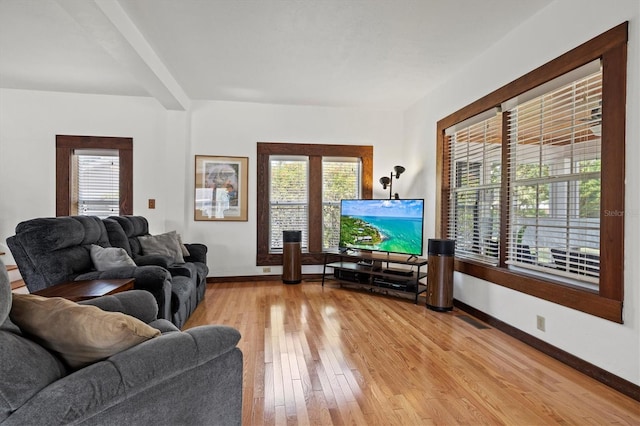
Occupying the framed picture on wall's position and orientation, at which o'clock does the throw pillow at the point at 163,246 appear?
The throw pillow is roughly at 1 o'clock from the framed picture on wall.

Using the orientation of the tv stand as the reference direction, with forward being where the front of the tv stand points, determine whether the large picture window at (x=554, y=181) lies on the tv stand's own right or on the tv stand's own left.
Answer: on the tv stand's own left

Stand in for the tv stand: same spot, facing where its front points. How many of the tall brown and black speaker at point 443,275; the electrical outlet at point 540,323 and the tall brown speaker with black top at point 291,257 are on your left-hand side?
2

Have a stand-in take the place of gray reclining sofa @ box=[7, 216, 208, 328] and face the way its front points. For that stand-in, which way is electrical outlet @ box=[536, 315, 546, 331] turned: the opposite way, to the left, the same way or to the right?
the opposite way

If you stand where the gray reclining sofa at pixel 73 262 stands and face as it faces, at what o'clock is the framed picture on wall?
The framed picture on wall is roughly at 9 o'clock from the gray reclining sofa.

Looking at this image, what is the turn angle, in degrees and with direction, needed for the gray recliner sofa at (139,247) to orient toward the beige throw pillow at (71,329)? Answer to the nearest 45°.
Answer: approximately 45° to its right

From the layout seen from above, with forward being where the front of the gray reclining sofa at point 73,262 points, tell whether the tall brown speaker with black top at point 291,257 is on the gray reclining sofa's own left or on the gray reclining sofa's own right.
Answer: on the gray reclining sofa's own left
